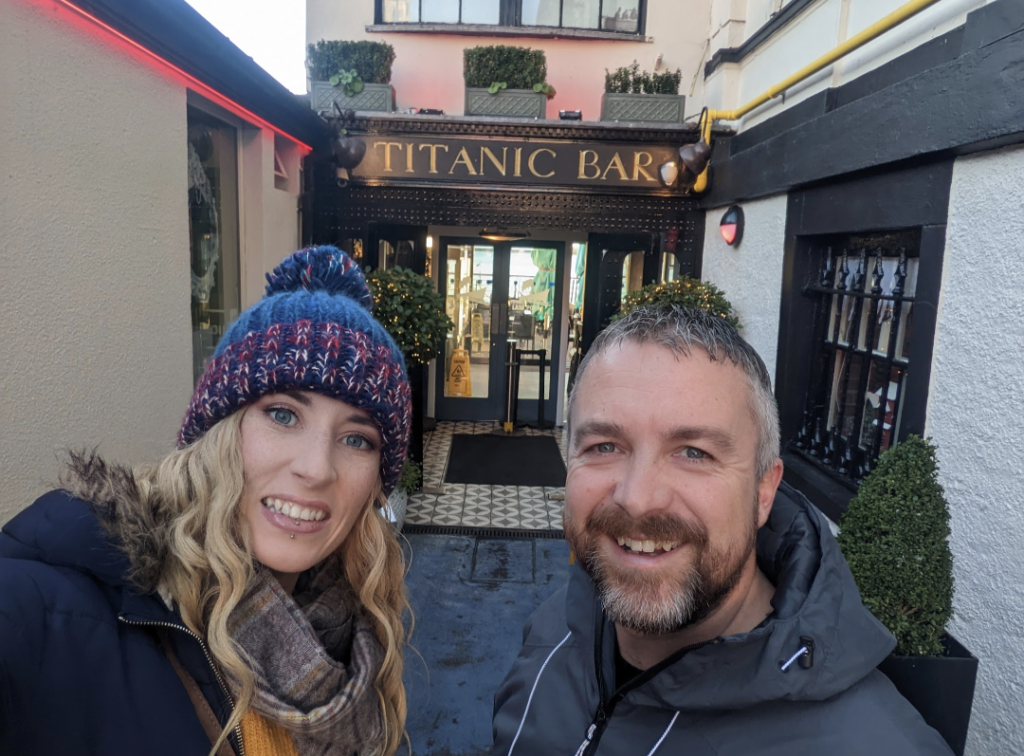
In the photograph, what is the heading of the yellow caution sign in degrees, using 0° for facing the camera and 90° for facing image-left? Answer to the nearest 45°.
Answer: approximately 0°

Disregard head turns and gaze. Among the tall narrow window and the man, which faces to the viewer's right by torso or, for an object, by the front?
the tall narrow window

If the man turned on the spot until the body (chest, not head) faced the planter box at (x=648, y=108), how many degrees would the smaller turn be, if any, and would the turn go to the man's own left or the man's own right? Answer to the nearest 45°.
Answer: approximately 135° to the man's own right

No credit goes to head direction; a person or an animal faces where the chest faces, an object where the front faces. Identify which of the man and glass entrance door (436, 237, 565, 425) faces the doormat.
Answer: the glass entrance door

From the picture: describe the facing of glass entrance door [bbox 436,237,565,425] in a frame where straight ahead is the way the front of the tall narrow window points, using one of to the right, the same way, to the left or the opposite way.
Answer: to the right

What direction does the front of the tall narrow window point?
to the viewer's right

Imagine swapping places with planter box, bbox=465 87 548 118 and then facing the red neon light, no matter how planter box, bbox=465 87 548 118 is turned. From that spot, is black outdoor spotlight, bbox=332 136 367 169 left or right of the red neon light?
right
